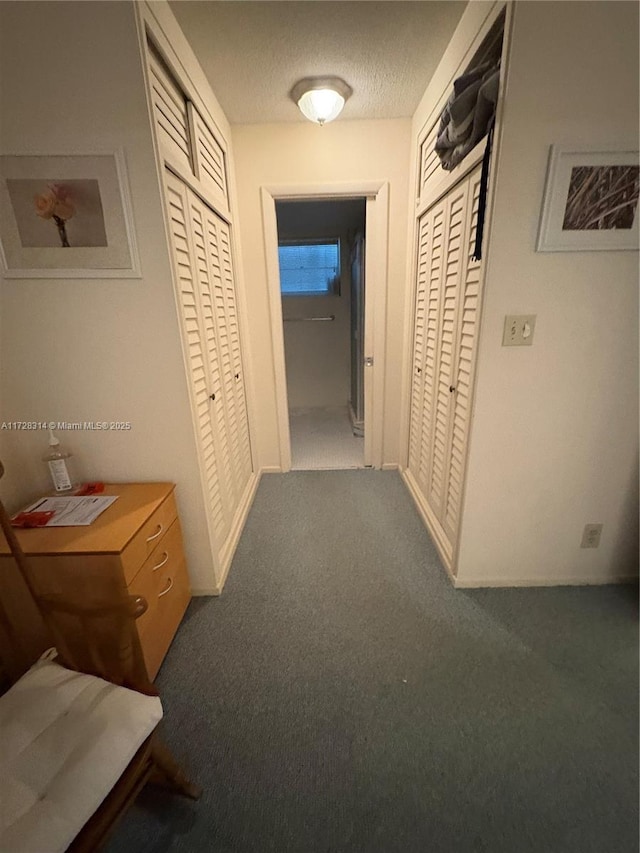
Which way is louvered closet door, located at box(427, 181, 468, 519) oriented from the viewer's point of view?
to the viewer's left

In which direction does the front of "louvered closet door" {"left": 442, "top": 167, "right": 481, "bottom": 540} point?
to the viewer's left

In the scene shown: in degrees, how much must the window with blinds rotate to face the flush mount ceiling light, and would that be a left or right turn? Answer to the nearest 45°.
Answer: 0° — it already faces it

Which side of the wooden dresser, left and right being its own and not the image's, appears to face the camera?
right

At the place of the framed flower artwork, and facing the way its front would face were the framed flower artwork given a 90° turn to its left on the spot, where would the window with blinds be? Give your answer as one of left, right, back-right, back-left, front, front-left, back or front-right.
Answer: front-left

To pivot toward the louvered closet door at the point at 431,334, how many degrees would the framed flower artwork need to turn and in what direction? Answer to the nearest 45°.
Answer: approximately 90° to its left

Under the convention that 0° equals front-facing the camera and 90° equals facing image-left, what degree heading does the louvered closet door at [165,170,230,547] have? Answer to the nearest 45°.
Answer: approximately 270°

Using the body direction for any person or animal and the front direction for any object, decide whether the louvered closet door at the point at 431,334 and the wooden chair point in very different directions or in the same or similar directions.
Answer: very different directions

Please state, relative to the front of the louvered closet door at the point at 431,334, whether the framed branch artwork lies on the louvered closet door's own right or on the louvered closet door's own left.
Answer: on the louvered closet door's own left

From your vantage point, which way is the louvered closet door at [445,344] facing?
to the viewer's left
